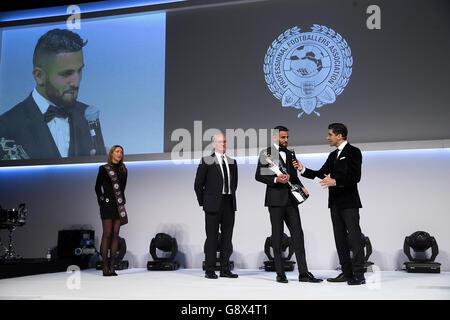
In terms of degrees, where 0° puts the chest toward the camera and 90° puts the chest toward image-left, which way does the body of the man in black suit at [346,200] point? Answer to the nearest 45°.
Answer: approximately 45°

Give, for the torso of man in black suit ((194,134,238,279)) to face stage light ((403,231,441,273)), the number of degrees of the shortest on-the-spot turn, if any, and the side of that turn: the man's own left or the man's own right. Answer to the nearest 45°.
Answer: approximately 45° to the man's own left

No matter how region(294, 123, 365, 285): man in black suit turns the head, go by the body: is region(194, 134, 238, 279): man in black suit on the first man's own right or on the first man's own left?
on the first man's own right

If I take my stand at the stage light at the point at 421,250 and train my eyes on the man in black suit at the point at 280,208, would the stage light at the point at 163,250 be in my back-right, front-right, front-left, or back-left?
front-right

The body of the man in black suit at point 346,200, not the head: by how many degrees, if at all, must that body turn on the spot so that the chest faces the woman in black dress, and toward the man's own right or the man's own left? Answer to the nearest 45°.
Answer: approximately 45° to the man's own right

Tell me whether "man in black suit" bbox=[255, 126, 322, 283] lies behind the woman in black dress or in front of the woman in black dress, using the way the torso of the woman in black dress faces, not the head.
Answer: in front

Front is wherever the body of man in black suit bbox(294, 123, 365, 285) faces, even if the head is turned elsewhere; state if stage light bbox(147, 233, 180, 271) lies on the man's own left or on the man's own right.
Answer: on the man's own right

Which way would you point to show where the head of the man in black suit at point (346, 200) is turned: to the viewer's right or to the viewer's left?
to the viewer's left

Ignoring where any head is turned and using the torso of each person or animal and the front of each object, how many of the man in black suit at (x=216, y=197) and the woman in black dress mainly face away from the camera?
0

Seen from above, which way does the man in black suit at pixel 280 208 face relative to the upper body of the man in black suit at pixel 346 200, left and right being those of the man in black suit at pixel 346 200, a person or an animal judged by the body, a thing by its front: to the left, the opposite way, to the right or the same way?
to the left

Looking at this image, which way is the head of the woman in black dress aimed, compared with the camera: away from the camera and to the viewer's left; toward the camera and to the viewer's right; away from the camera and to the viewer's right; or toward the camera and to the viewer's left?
toward the camera and to the viewer's right

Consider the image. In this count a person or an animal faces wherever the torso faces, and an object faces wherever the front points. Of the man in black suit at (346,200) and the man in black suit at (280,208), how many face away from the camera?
0
